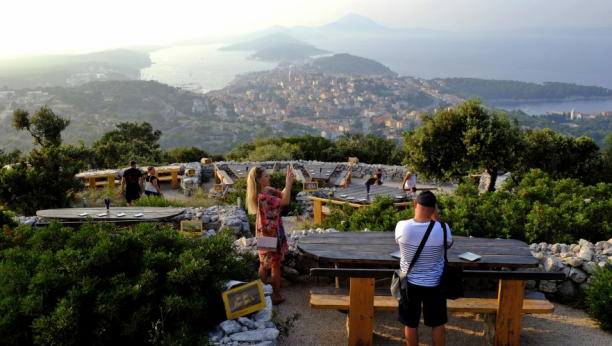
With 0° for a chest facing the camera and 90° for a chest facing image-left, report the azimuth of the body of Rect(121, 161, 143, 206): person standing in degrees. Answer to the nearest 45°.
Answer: approximately 180°

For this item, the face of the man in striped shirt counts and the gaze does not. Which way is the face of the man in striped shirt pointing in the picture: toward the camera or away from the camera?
away from the camera

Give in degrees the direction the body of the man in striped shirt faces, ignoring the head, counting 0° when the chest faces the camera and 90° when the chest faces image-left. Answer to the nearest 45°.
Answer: approximately 180°

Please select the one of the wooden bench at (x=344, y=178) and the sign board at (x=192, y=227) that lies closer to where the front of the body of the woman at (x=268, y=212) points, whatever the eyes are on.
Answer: the wooden bench

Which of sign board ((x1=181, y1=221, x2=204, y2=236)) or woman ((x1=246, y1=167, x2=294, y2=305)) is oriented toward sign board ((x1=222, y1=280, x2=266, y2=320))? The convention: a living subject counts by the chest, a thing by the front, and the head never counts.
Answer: sign board ((x1=181, y1=221, x2=204, y2=236))

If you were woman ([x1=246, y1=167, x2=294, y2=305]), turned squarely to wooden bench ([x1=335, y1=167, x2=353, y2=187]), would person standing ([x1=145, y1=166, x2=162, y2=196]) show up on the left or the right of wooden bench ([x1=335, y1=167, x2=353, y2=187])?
left

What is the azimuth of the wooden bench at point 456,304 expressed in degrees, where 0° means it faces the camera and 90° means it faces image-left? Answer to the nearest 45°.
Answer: approximately 180°

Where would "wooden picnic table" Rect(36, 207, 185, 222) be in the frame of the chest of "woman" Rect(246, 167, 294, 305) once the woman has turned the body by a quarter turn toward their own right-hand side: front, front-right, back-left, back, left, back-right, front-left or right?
back-right

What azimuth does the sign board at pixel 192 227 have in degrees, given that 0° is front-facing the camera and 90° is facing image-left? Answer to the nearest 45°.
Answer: approximately 0°

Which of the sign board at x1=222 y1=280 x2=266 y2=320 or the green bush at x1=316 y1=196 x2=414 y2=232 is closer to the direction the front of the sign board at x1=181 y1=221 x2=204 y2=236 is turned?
the sign board
